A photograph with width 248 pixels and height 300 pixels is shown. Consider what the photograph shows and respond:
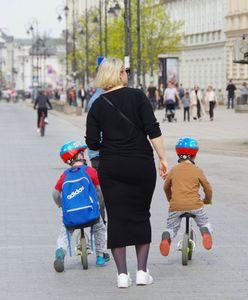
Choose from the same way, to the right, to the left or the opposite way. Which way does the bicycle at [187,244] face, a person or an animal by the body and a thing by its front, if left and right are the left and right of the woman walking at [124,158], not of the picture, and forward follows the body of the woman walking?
the same way

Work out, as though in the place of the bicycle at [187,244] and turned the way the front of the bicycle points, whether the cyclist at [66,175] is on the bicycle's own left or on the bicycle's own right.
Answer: on the bicycle's own left

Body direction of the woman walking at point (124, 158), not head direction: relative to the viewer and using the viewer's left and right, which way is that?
facing away from the viewer

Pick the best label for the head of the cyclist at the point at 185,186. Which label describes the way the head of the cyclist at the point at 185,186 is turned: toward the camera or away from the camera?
away from the camera

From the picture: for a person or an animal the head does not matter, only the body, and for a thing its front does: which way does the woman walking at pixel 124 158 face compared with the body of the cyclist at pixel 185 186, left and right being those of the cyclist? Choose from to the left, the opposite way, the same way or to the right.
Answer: the same way

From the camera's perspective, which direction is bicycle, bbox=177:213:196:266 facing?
away from the camera

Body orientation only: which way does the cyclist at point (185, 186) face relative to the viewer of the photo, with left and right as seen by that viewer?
facing away from the viewer
